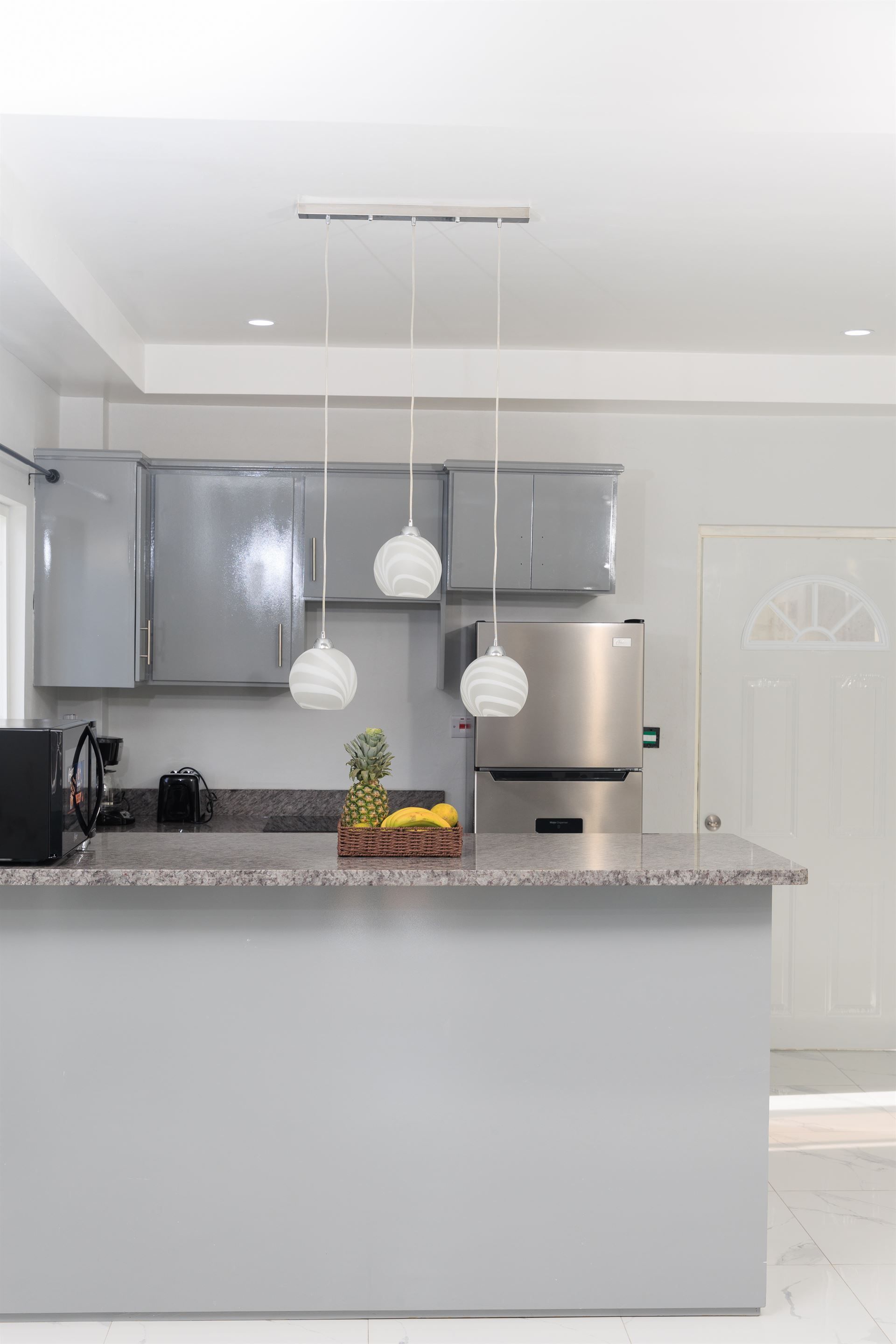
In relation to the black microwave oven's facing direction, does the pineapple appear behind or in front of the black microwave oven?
in front

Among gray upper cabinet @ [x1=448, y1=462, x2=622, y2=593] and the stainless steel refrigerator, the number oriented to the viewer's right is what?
0

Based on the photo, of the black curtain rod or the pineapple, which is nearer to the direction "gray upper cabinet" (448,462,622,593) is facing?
the pineapple

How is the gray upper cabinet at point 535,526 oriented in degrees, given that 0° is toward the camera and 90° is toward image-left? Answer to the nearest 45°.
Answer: approximately 0°

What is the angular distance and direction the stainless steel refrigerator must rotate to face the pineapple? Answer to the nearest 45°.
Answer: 0° — it already faces it

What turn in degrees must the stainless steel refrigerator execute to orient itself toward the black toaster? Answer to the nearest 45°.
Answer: approximately 90° to its right

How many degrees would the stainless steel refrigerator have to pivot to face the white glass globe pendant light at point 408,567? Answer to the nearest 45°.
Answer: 0° — it already faces it

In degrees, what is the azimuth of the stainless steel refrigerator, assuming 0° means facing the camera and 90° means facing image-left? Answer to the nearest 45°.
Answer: approximately 0°

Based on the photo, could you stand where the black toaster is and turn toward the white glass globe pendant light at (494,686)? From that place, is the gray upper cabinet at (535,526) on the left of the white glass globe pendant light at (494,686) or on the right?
left

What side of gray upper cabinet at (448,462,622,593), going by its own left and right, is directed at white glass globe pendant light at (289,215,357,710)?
front
